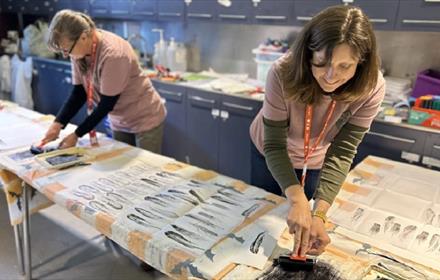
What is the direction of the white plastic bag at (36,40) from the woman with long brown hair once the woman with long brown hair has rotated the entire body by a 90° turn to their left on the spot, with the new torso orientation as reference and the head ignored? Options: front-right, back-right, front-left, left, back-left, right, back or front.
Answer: back-left

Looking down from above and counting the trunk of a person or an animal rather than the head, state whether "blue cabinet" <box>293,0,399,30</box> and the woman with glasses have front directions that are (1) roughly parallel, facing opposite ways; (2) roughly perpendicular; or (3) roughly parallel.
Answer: roughly parallel

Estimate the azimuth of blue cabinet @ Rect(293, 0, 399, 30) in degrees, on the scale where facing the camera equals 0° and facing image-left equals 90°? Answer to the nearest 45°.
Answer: approximately 0°

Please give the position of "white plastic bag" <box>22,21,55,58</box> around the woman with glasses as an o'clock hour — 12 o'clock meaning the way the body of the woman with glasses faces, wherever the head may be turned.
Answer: The white plastic bag is roughly at 4 o'clock from the woman with glasses.

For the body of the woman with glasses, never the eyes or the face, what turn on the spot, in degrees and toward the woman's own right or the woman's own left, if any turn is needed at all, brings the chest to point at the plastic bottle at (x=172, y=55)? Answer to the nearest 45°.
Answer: approximately 135° to the woman's own right

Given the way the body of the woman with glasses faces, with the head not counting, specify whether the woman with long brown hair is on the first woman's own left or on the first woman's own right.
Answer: on the first woman's own left

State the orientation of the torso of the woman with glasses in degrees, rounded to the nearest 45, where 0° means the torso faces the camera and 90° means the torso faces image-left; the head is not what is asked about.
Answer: approximately 45°

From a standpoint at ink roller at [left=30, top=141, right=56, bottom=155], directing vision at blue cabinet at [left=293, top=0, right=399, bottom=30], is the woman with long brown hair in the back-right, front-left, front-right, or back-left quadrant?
front-right

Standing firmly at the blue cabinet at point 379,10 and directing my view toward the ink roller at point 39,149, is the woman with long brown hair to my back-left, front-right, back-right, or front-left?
front-left

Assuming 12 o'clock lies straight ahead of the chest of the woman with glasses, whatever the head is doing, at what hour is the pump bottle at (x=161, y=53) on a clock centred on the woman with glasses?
The pump bottle is roughly at 5 o'clock from the woman with glasses.

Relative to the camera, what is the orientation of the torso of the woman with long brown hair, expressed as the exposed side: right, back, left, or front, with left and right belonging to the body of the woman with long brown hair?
front

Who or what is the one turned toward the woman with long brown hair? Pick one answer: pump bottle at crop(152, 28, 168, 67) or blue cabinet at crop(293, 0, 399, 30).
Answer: the blue cabinet

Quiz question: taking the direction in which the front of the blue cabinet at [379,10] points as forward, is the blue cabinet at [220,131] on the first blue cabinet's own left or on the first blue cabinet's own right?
on the first blue cabinet's own right

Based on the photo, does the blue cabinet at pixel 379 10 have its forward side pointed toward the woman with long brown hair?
yes
